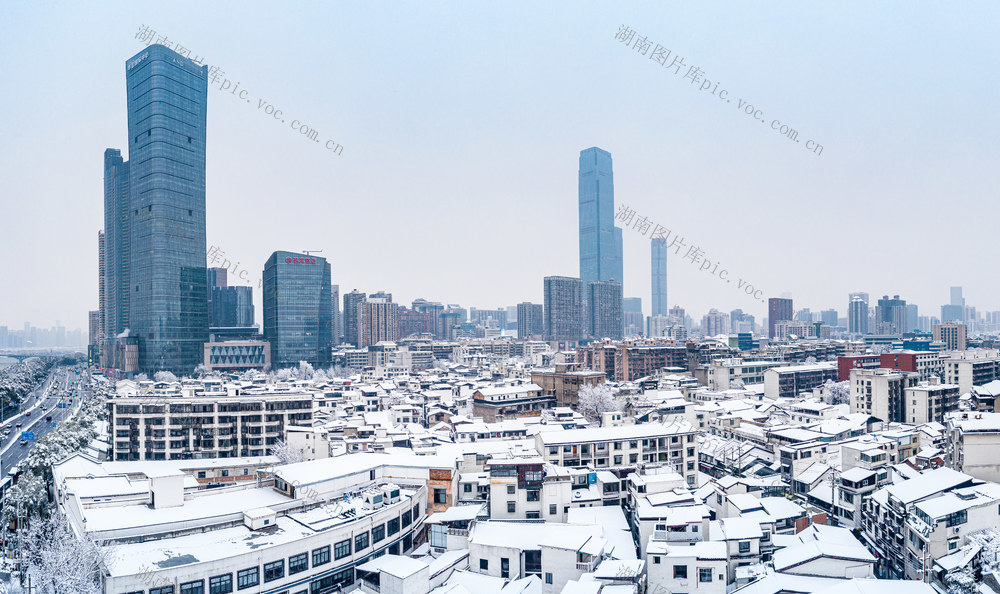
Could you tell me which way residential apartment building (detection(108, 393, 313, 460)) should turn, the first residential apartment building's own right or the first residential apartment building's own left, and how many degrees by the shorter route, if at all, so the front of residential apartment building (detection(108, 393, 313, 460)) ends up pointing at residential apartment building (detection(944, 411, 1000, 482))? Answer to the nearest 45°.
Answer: approximately 45° to the first residential apartment building's own left

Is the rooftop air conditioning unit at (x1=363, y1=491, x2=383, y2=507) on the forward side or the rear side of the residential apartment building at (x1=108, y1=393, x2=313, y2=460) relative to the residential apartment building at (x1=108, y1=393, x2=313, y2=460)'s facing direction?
on the forward side

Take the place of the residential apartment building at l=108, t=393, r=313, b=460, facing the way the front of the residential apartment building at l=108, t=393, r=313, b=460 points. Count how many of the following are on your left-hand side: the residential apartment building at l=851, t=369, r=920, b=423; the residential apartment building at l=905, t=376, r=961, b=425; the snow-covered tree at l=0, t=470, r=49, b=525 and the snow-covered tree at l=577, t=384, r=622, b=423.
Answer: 3

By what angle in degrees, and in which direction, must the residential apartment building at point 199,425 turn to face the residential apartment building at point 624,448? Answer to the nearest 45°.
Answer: approximately 45° to its left

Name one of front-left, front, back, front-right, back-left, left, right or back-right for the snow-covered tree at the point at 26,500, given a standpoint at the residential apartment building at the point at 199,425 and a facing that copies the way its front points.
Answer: front-right

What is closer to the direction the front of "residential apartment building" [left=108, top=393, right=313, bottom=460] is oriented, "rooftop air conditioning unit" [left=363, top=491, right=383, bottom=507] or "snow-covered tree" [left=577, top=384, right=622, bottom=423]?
the rooftop air conditioning unit

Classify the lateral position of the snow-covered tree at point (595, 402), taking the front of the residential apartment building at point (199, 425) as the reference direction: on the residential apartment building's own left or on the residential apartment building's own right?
on the residential apartment building's own left

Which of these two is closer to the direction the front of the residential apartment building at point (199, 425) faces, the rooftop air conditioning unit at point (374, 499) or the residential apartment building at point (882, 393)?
the rooftop air conditioning unit

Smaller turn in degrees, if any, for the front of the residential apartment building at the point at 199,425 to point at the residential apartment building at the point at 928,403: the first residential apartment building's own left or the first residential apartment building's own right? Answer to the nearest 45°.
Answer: approximately 90° to the first residential apartment building's own left

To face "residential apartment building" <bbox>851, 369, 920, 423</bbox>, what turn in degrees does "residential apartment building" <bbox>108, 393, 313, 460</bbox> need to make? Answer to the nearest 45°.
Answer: approximately 90° to its left

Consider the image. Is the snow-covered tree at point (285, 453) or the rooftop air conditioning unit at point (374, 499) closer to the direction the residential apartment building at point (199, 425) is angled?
the rooftop air conditioning unit

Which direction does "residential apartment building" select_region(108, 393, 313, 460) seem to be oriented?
toward the camera

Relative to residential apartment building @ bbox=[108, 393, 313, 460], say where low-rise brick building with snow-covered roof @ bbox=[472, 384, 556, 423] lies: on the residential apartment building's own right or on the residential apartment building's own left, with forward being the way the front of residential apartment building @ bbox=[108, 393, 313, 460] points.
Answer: on the residential apartment building's own left

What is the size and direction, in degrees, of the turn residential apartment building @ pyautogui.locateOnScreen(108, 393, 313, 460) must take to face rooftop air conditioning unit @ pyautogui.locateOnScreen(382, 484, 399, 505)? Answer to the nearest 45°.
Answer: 0° — it already faces it

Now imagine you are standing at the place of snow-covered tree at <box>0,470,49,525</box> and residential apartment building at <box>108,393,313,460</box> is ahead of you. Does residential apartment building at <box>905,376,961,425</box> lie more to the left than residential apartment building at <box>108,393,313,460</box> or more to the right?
right
